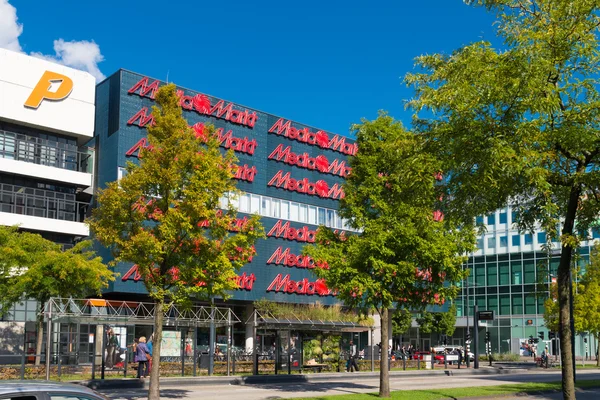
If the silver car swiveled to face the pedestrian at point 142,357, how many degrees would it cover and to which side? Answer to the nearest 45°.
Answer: approximately 90° to its left

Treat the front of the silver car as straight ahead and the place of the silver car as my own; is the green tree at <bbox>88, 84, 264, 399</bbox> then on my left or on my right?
on my left

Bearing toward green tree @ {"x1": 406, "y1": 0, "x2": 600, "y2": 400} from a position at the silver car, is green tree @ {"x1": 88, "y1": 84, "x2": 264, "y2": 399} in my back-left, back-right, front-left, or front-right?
front-left

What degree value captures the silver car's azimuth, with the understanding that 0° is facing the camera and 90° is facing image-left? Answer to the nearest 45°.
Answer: approximately 270°

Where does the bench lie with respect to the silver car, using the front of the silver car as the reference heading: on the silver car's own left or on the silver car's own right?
on the silver car's own left

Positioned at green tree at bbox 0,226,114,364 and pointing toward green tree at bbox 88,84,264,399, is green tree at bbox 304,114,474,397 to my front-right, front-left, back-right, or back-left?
front-left

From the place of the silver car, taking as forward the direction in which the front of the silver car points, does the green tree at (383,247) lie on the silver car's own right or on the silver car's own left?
on the silver car's own left

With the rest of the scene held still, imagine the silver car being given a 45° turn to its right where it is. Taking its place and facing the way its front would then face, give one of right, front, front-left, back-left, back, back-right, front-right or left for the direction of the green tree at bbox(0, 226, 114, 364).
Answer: back-left

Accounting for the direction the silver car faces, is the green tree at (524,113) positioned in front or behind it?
in front

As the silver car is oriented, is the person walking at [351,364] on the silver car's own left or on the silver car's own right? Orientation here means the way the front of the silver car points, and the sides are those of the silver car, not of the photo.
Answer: on the silver car's own left
